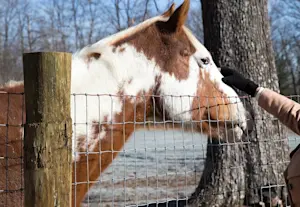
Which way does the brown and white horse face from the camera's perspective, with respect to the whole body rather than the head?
to the viewer's right

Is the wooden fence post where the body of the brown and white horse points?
no

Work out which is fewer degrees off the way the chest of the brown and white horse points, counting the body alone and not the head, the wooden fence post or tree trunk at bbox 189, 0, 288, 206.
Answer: the tree trunk

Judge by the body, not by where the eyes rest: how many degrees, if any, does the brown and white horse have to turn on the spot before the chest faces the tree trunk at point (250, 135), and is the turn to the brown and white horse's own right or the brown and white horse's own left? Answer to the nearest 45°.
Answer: approximately 45° to the brown and white horse's own left

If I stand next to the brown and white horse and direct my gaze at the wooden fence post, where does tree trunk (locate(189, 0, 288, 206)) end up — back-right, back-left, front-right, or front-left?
back-left
